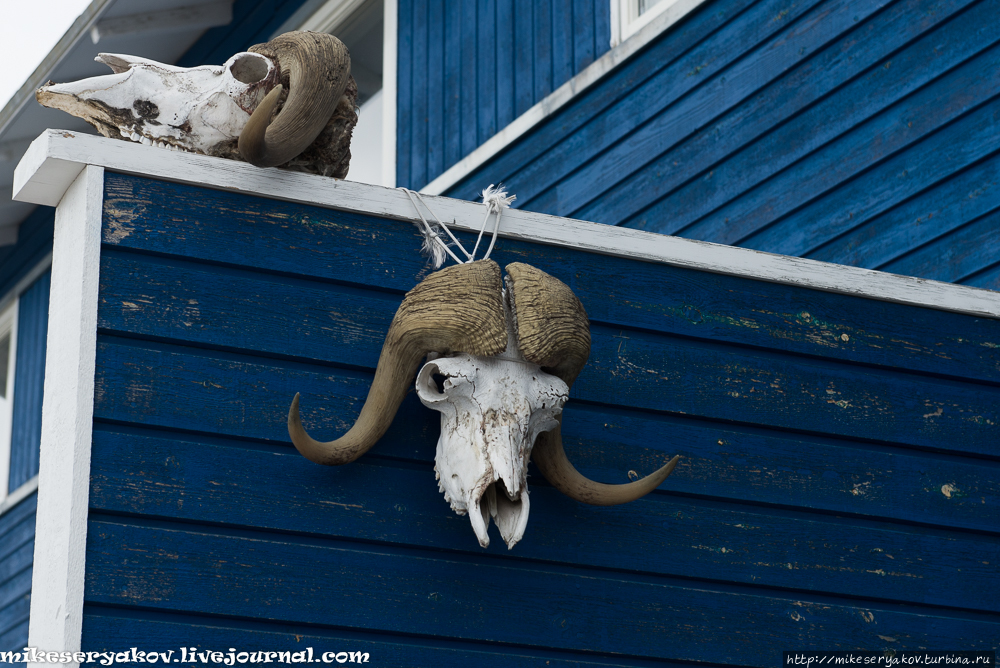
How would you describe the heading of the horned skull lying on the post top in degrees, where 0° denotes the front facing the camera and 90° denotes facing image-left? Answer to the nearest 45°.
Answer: approximately 90°

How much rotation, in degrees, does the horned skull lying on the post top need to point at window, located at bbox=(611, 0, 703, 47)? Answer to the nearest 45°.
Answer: approximately 135° to its right
